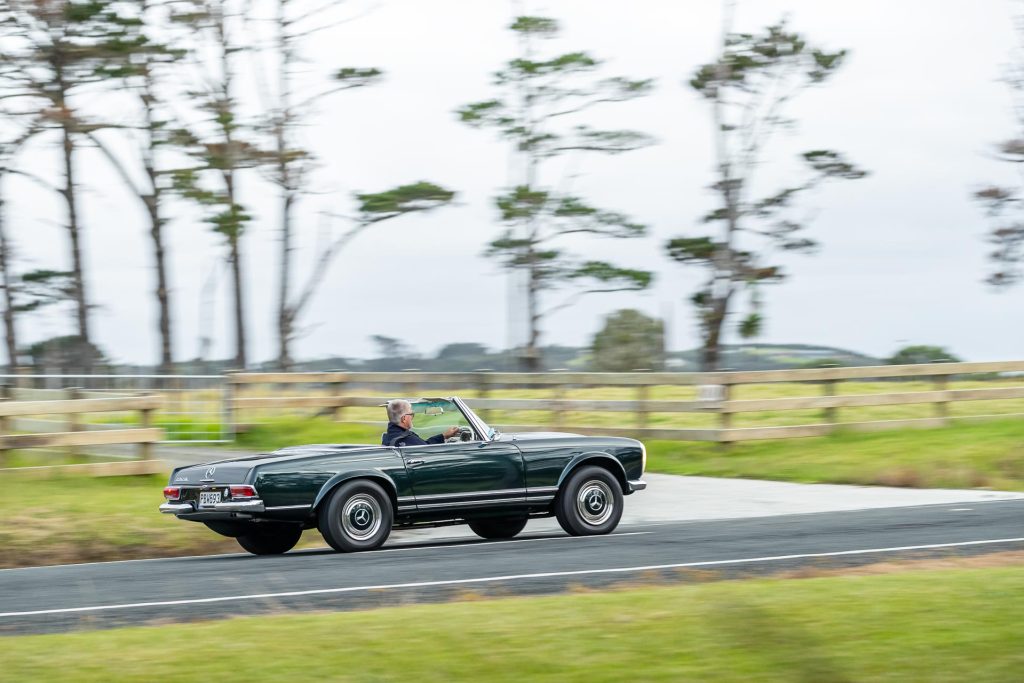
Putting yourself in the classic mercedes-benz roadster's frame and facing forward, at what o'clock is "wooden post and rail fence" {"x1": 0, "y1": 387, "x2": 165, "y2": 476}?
The wooden post and rail fence is roughly at 9 o'clock from the classic mercedes-benz roadster.

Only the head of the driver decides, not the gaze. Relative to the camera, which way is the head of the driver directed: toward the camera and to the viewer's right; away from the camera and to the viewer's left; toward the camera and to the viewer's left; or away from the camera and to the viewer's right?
away from the camera and to the viewer's right

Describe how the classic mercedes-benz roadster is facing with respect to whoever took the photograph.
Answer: facing away from the viewer and to the right of the viewer

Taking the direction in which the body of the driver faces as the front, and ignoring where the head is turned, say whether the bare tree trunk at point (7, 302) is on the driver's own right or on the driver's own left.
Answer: on the driver's own left

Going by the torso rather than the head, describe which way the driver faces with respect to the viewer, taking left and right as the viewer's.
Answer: facing away from the viewer and to the right of the viewer

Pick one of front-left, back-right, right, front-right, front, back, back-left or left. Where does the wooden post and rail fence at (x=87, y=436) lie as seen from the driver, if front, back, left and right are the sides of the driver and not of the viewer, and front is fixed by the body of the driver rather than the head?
left

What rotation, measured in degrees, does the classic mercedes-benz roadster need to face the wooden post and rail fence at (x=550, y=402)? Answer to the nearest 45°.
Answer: approximately 45° to its left

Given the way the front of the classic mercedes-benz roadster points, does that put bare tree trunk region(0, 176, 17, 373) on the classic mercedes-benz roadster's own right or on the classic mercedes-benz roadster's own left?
on the classic mercedes-benz roadster's own left
